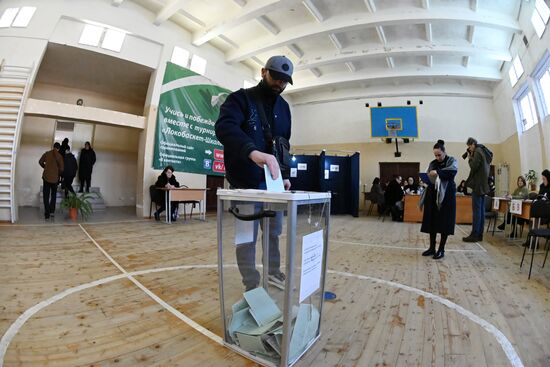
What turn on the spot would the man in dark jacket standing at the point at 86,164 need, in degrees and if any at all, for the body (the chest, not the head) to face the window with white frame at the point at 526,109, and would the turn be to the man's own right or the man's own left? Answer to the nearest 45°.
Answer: approximately 45° to the man's own left

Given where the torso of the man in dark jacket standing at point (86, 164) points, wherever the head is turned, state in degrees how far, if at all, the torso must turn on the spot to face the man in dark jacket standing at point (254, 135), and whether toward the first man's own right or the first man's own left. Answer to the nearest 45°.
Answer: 0° — they already face them

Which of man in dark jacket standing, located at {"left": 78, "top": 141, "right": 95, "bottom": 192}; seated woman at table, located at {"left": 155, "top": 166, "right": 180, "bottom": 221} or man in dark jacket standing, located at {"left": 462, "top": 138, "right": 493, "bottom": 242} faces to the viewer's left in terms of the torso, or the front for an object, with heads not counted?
man in dark jacket standing, located at {"left": 462, "top": 138, "right": 493, "bottom": 242}

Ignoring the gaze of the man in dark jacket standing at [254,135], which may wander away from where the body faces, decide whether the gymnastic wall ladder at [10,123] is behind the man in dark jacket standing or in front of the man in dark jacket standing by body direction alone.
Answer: behind

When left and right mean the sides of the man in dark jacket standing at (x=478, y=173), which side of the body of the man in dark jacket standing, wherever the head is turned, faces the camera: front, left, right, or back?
left

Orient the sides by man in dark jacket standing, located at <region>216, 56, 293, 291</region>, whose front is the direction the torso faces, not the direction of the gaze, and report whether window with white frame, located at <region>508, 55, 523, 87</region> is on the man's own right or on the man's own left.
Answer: on the man's own left

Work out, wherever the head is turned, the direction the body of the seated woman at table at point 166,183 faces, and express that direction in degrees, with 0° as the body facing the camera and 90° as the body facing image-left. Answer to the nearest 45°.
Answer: approximately 0°

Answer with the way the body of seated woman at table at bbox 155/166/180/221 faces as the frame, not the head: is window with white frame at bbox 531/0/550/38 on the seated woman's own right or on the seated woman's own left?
on the seated woman's own left

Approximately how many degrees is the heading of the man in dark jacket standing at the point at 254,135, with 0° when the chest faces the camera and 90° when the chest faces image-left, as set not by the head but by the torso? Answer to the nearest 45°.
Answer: approximately 315°
